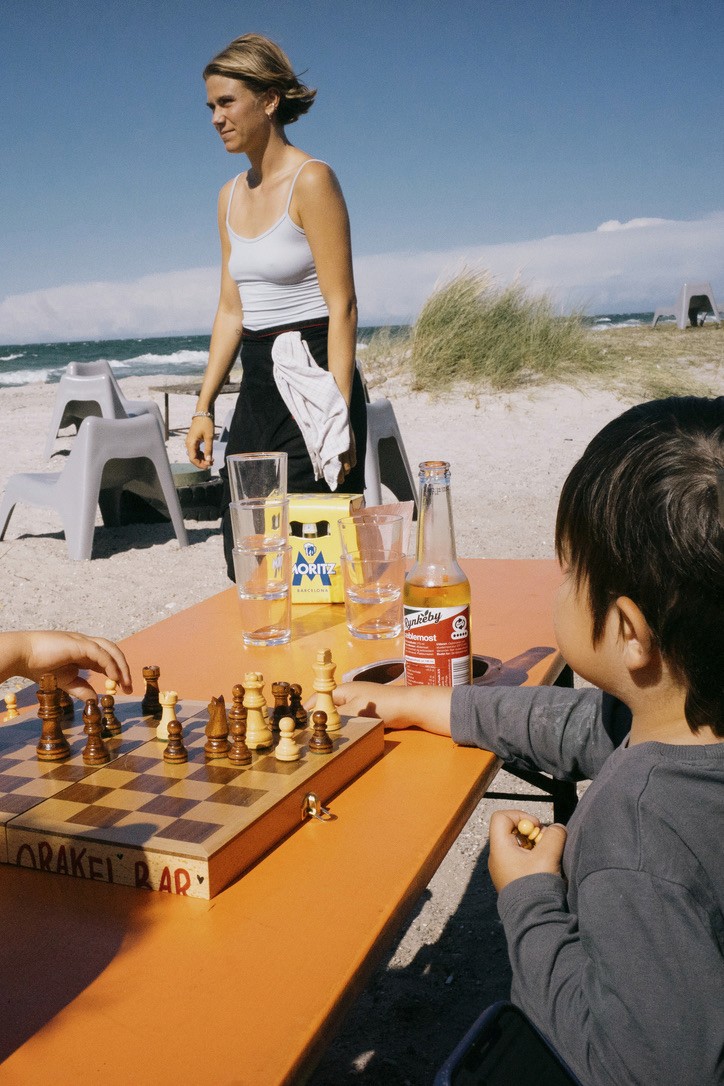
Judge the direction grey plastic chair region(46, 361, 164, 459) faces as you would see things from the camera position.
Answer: facing away from the viewer and to the right of the viewer

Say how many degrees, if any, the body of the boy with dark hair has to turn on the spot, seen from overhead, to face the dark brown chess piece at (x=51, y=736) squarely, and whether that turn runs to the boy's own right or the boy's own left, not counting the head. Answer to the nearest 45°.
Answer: approximately 45° to the boy's own left

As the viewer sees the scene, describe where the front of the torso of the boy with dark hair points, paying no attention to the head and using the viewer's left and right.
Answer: facing away from the viewer and to the left of the viewer

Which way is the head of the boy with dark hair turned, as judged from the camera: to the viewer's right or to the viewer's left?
to the viewer's left
